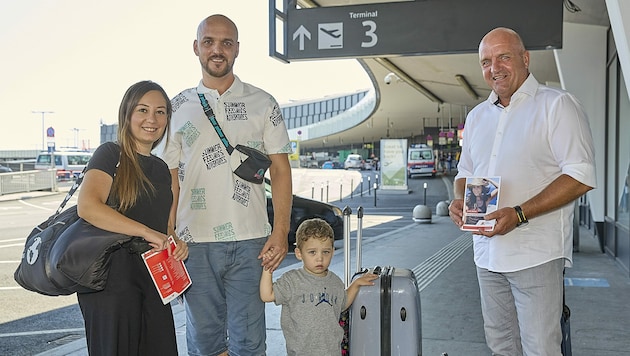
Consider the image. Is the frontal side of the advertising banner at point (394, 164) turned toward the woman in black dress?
yes

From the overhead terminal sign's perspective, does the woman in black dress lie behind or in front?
in front

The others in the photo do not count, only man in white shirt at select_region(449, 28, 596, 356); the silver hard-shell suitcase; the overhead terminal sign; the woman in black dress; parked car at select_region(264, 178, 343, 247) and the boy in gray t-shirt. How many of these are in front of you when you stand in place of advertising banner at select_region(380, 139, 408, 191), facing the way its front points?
6

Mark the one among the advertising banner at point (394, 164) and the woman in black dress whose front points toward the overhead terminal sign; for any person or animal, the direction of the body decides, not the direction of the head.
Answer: the advertising banner

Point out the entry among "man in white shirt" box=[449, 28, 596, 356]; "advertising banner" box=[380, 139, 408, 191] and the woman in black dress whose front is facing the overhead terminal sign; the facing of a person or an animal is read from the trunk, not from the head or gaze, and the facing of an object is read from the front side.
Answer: the advertising banner

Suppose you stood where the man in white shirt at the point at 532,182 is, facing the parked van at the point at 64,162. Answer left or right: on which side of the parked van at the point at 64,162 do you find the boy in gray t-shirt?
left

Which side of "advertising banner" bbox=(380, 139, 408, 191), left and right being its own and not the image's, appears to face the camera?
front

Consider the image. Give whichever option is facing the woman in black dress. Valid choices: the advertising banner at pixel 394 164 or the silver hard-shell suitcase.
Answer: the advertising banner

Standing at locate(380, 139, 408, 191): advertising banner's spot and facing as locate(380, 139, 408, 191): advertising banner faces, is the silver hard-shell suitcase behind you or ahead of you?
ahead

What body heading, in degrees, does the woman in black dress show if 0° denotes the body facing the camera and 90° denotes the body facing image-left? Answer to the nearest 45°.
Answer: approximately 315°

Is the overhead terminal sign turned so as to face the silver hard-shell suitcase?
yes

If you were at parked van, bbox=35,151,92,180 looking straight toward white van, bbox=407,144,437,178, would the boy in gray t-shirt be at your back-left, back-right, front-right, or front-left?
front-right
